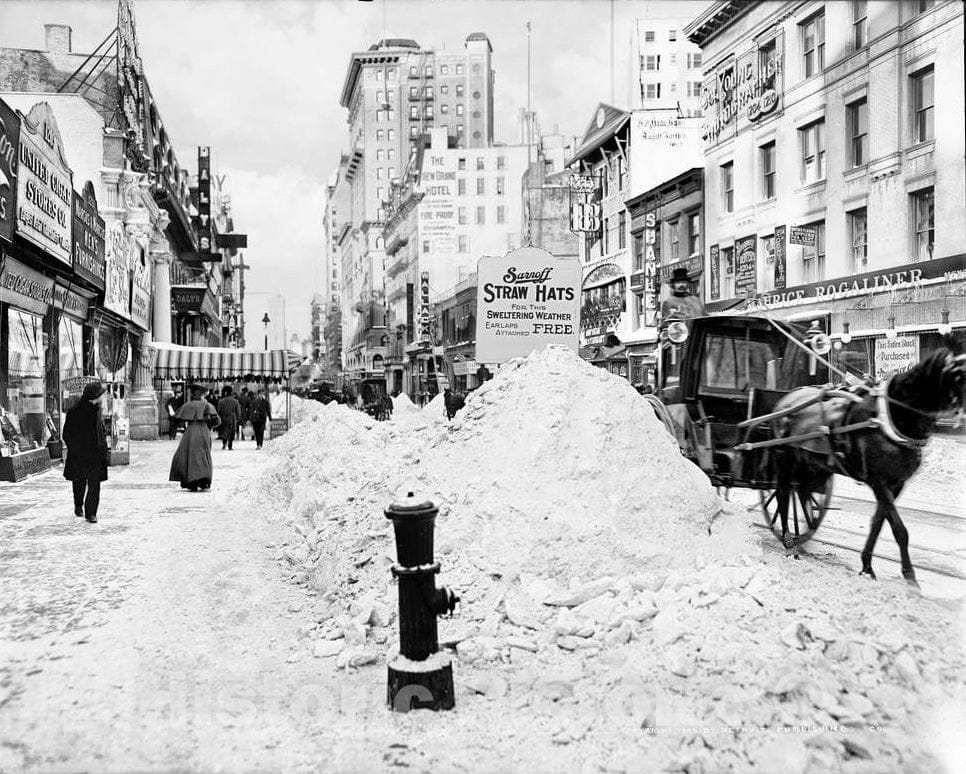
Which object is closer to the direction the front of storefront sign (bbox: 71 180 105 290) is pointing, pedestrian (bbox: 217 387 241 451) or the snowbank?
the snowbank

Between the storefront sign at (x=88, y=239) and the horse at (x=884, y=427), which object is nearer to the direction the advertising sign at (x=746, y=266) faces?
the storefront sign

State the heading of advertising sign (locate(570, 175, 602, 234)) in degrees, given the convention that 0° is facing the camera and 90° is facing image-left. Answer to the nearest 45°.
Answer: approximately 0°

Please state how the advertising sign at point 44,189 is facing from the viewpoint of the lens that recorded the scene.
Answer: facing the viewer and to the right of the viewer

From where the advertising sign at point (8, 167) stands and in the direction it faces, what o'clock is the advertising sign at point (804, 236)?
the advertising sign at point (804, 236) is roughly at 11 o'clock from the advertising sign at point (8, 167).

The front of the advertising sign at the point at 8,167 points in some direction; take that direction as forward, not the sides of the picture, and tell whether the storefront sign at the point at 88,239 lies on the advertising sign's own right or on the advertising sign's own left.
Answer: on the advertising sign's own left

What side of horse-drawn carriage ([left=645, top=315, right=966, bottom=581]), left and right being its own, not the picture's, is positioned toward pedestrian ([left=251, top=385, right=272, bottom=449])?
back

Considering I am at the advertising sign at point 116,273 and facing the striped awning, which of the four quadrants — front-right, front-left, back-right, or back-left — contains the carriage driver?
back-right

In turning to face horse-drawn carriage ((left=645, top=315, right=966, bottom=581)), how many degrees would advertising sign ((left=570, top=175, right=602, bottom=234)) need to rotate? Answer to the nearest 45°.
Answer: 0° — it already faces it

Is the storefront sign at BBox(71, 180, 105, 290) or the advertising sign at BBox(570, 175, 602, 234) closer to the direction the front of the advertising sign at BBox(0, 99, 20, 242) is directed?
the advertising sign

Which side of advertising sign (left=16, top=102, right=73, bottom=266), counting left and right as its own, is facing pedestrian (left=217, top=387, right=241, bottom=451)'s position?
left

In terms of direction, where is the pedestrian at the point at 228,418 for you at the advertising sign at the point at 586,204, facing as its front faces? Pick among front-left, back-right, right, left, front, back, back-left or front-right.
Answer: front-right

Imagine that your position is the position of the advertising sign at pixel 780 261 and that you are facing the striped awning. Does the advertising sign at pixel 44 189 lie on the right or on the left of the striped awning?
left

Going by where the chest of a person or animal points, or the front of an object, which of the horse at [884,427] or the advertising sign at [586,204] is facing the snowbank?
the advertising sign
